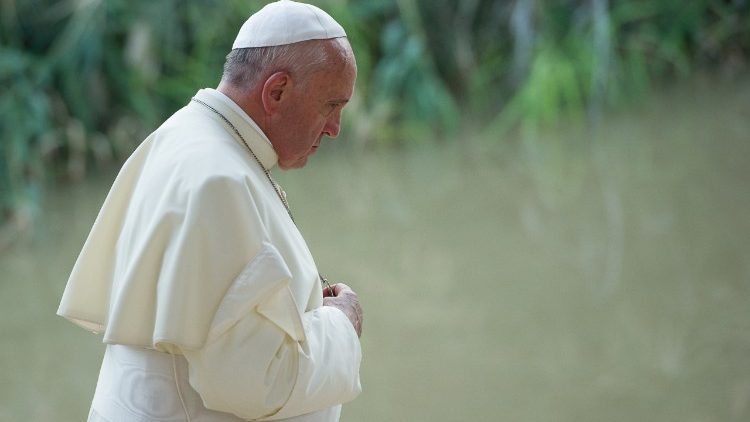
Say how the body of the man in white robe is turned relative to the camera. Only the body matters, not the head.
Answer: to the viewer's right

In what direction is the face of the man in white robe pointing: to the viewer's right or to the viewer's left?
to the viewer's right
